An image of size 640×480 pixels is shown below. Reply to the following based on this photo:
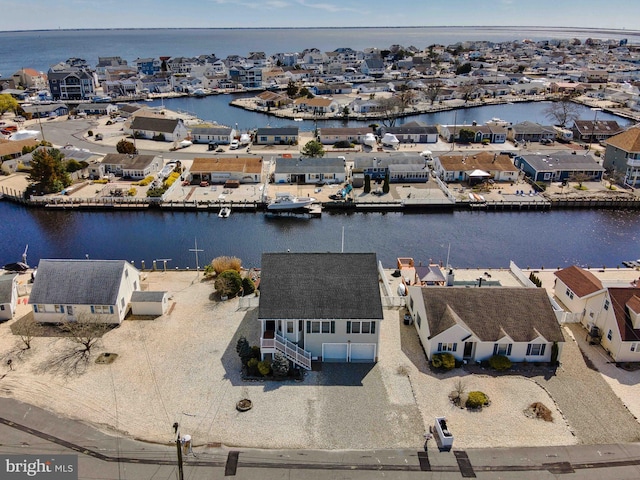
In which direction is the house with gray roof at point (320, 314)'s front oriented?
toward the camera

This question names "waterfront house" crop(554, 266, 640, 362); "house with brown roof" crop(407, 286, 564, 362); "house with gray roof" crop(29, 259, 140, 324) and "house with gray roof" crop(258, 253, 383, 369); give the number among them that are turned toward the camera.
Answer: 4

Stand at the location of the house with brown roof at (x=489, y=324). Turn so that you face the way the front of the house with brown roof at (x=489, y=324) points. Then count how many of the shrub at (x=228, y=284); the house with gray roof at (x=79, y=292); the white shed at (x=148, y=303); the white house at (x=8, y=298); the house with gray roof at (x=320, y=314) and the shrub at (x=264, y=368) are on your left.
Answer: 0

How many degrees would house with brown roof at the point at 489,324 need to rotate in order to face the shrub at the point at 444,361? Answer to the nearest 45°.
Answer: approximately 45° to its right

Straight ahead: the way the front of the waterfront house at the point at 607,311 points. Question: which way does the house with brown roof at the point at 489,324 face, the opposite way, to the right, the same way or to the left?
the same way

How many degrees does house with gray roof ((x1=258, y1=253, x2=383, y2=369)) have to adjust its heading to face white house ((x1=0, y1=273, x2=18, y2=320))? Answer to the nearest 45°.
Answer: approximately 90° to its right

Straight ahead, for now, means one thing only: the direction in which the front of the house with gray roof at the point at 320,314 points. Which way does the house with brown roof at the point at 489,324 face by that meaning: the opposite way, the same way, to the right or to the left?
the same way

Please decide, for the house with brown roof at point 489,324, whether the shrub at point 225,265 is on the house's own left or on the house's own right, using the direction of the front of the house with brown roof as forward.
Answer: on the house's own right

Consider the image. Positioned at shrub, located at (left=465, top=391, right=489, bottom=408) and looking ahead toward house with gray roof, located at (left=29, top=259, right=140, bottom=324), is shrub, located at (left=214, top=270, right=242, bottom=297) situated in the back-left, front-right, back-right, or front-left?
front-right

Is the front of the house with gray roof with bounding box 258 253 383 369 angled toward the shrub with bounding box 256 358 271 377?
no

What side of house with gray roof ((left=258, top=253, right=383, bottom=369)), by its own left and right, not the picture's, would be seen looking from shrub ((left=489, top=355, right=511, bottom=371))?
left

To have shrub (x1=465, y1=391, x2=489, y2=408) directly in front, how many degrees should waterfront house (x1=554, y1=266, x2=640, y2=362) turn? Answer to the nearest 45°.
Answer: approximately 45° to its right

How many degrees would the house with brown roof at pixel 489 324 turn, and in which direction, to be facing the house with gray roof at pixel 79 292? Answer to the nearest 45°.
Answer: approximately 90° to its right

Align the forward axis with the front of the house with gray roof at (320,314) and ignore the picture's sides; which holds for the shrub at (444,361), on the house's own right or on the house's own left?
on the house's own left

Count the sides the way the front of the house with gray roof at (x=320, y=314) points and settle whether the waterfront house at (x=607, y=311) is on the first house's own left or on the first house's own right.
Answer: on the first house's own left

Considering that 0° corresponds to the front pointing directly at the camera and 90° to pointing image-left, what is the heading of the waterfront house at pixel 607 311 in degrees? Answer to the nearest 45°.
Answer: approximately 0°

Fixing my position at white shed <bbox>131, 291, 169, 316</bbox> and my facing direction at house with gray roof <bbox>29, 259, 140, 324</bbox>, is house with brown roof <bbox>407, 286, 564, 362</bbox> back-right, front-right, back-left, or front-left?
back-left

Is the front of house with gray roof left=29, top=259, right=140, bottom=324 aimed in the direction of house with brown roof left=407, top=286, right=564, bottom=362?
no

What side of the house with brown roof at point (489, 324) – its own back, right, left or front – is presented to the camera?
front

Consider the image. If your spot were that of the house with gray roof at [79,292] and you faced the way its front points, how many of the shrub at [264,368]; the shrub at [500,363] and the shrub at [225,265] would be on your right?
0
